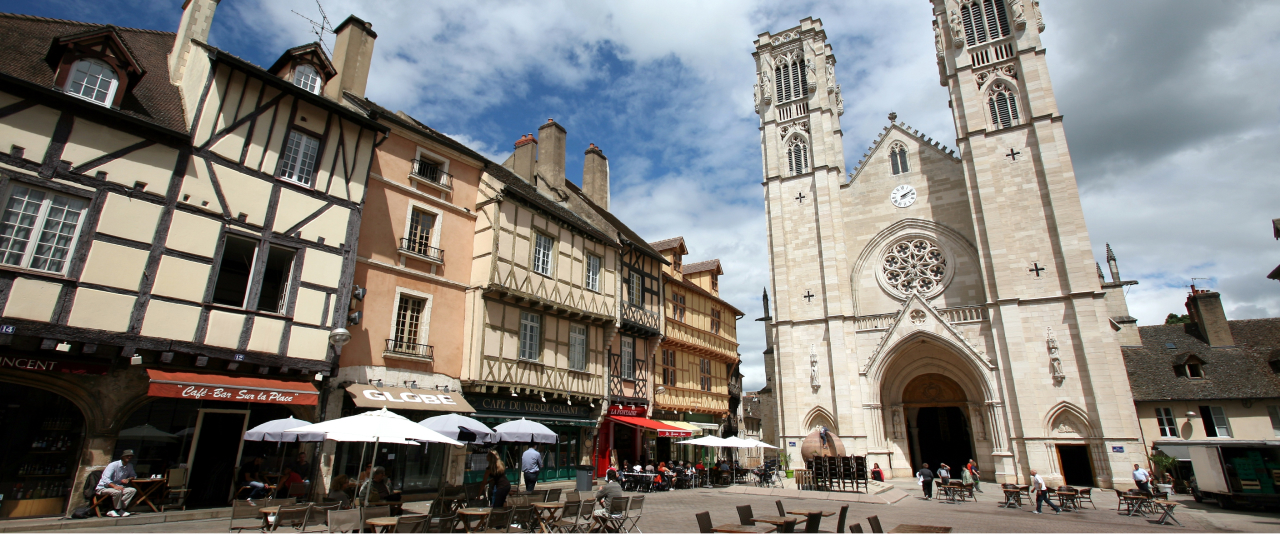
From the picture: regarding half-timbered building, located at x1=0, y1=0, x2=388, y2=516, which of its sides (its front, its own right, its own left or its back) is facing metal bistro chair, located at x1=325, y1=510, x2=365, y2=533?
front

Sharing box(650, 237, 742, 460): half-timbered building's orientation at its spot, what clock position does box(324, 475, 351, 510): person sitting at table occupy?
The person sitting at table is roughly at 2 o'clock from the half-timbered building.

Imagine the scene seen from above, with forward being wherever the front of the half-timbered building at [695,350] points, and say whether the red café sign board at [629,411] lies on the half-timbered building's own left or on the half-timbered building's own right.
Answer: on the half-timbered building's own right

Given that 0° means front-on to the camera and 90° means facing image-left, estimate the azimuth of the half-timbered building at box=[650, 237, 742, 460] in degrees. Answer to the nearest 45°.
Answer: approximately 315°

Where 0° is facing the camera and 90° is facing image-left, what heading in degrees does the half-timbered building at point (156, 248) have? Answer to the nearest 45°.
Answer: approximately 315°

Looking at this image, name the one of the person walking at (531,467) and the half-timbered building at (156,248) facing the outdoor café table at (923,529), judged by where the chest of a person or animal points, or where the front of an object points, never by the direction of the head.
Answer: the half-timbered building
